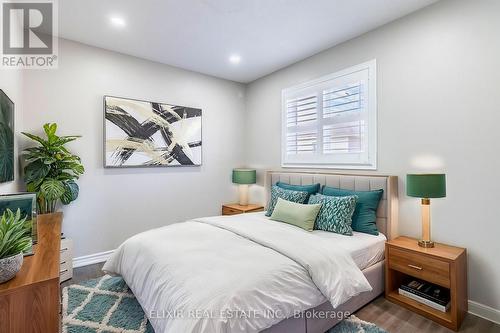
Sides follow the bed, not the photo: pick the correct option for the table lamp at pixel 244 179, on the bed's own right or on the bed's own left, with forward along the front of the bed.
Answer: on the bed's own right

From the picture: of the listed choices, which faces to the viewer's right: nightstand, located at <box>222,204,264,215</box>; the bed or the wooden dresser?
the wooden dresser

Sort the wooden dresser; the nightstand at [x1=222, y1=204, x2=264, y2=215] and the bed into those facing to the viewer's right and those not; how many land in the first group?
1

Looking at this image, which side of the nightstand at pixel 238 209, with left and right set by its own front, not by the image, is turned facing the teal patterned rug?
front

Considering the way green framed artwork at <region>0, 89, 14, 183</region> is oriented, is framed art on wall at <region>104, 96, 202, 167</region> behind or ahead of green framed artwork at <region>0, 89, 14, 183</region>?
ahead

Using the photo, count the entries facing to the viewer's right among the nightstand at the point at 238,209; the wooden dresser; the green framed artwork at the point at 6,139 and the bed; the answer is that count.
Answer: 2

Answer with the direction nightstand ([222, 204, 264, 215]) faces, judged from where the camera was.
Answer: facing the viewer and to the left of the viewer

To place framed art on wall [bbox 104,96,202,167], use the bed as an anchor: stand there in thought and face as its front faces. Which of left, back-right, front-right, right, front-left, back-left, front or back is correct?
right

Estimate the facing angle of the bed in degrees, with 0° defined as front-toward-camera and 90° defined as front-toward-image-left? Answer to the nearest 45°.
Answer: approximately 45°

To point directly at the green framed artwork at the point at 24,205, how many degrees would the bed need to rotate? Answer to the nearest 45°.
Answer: approximately 45° to its right

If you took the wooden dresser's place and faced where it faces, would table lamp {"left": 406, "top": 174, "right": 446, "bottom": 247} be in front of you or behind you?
in front

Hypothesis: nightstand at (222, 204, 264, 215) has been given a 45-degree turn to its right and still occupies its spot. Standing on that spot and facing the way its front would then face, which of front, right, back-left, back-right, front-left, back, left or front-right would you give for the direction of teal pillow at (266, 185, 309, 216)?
back-left

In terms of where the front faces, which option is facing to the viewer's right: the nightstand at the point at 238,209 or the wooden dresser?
the wooden dresser

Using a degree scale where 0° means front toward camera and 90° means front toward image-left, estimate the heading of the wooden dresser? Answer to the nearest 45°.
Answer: approximately 270°

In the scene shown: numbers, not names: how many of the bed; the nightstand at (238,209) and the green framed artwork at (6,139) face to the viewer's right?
1

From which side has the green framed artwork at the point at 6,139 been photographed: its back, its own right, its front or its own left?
right

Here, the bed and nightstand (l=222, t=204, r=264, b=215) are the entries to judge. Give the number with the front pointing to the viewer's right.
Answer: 0
